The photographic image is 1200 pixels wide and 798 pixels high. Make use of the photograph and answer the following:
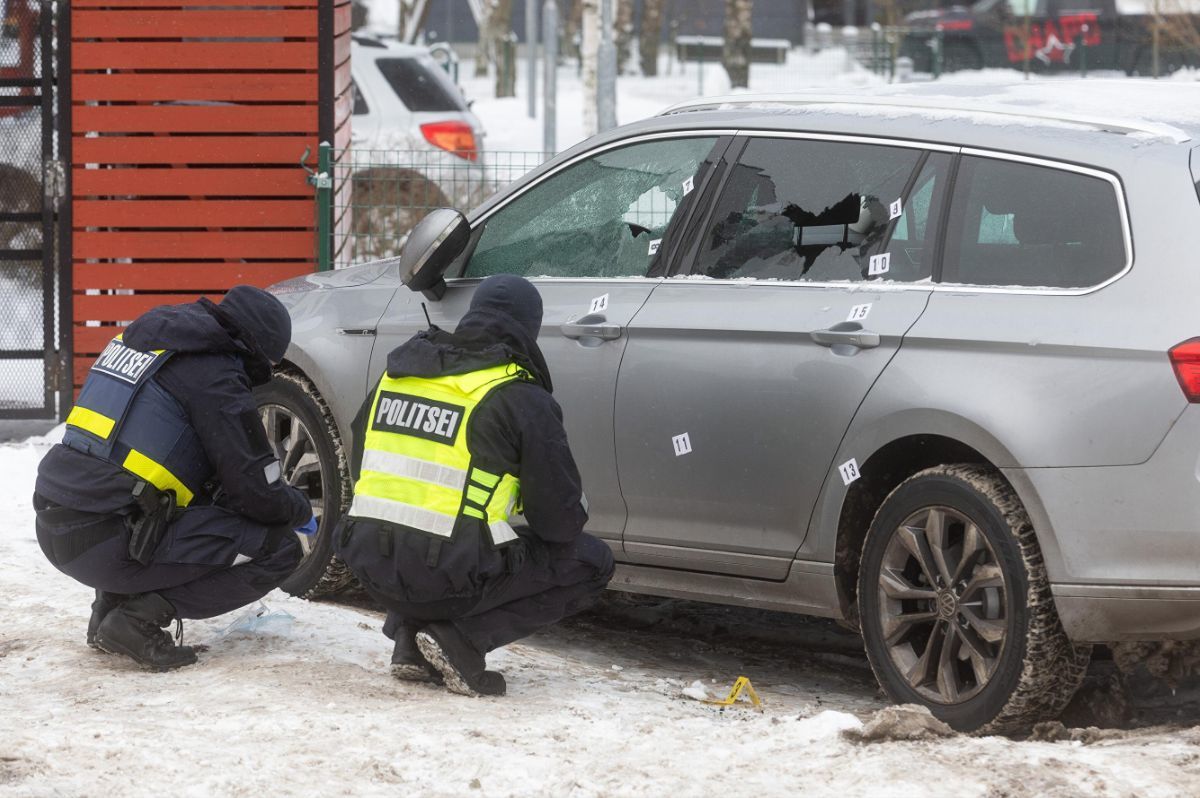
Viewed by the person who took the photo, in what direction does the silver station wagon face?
facing away from the viewer and to the left of the viewer

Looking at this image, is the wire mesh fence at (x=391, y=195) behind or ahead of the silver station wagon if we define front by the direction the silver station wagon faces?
ahead

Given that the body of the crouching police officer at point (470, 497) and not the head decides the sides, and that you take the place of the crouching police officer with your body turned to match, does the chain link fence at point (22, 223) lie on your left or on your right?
on your left

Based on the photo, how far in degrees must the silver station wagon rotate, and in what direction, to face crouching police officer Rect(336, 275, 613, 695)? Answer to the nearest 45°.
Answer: approximately 45° to its left

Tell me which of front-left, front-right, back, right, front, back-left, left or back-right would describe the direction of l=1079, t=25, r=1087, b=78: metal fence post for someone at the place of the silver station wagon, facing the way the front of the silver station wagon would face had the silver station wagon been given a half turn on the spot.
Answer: back-left

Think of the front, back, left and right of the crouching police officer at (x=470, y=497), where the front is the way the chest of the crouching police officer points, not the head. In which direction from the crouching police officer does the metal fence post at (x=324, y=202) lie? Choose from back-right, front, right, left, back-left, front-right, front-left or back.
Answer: front-left

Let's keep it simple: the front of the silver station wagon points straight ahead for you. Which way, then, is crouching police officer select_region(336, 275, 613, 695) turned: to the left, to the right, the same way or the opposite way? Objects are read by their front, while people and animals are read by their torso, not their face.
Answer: to the right

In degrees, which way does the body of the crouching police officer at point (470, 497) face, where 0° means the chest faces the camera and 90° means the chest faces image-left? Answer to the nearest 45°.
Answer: approximately 225°

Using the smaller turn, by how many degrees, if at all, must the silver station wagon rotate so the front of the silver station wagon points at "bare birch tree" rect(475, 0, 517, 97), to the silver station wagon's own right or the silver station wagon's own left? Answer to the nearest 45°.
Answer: approximately 45° to the silver station wagon's own right

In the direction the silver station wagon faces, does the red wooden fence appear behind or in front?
in front

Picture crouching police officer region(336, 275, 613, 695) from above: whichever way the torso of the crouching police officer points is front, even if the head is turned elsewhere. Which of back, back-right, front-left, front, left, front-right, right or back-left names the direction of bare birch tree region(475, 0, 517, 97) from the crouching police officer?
front-left

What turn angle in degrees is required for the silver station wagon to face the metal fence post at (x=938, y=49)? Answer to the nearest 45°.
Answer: approximately 45° to its right

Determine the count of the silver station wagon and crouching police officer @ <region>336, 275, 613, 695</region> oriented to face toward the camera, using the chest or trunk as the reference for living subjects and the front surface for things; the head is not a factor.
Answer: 0
